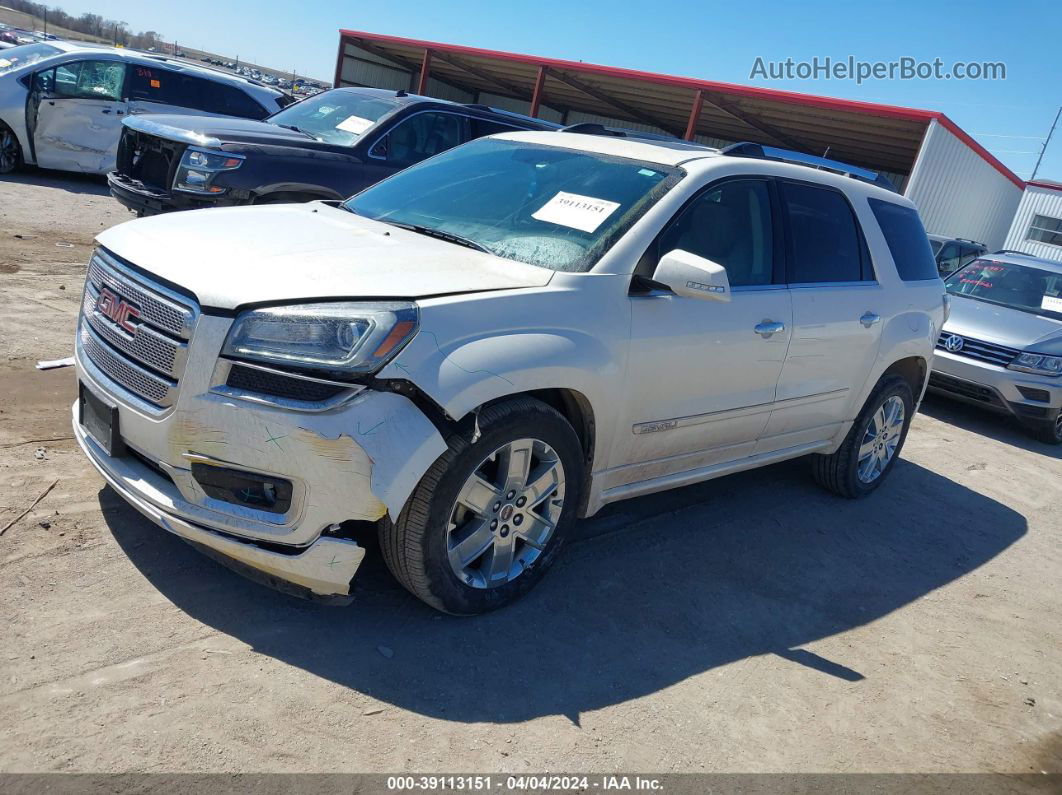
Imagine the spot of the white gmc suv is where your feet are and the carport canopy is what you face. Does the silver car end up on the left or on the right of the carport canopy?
right

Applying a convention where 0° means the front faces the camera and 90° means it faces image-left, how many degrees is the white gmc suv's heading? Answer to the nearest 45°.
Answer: approximately 45°

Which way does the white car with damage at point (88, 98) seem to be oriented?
to the viewer's left

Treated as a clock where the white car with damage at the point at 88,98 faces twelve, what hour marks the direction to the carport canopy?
The carport canopy is roughly at 5 o'clock from the white car with damage.

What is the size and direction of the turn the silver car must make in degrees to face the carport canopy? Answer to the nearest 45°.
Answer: approximately 90° to its right

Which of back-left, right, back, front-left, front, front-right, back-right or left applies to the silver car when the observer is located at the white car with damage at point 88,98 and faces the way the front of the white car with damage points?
back-left

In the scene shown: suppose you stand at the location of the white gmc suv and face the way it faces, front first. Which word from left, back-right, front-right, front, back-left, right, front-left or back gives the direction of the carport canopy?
back-right
